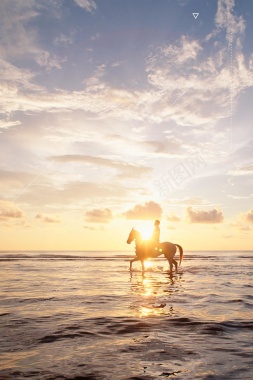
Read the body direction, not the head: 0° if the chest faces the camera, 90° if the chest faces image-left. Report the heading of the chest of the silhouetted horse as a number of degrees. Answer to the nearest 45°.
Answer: approximately 90°
